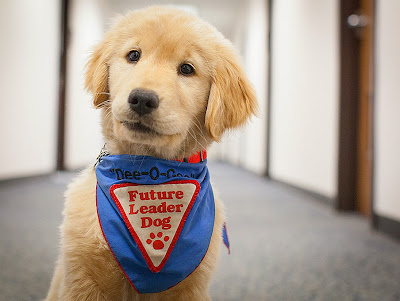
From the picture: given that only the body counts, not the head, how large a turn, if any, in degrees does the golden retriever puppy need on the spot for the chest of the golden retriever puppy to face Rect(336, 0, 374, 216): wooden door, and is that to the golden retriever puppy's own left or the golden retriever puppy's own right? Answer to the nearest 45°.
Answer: approximately 135° to the golden retriever puppy's own left

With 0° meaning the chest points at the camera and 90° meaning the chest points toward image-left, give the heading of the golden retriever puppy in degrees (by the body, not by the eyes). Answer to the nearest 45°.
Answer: approximately 0°

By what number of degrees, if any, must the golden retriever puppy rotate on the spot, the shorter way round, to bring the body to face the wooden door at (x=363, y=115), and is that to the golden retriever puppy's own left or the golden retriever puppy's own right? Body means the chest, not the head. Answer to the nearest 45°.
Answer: approximately 135° to the golden retriever puppy's own left
